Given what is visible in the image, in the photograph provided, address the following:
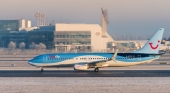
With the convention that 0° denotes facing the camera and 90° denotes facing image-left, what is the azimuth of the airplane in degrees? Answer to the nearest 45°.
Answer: approximately 90°
